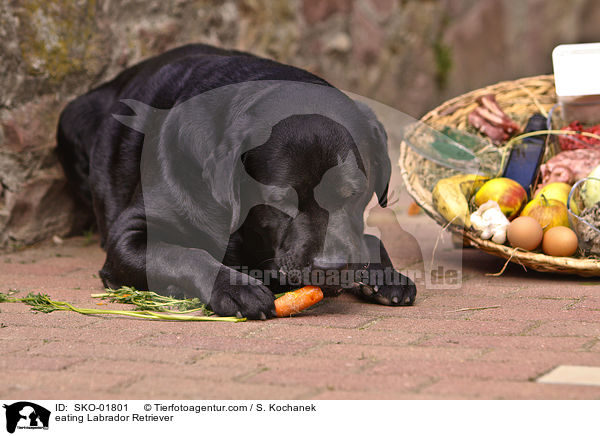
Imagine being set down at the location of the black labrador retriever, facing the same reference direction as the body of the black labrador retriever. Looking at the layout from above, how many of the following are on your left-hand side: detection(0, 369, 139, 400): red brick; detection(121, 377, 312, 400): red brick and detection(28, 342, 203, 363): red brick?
0

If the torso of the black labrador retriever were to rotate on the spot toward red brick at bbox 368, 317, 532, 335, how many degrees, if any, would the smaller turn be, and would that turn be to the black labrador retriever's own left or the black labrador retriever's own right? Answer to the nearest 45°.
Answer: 0° — it already faces it

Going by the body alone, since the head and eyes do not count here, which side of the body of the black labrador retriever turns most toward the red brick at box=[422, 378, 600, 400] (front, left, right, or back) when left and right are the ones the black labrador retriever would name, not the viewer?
front

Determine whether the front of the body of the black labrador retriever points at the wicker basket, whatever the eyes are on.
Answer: no

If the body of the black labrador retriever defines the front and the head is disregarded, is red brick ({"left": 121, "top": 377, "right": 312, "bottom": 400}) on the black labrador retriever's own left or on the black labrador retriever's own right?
on the black labrador retriever's own right

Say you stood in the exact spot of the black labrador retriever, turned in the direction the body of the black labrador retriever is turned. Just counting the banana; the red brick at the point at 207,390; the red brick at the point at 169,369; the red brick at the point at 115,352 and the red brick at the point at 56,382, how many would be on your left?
1

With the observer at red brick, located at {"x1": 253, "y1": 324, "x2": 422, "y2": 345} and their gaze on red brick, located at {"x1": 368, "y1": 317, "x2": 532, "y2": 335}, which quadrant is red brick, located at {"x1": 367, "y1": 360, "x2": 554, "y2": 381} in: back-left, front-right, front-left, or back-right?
front-right

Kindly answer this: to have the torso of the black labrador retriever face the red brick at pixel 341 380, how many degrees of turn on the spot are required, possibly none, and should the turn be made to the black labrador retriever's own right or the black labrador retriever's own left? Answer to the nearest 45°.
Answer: approximately 45° to the black labrador retriever's own right

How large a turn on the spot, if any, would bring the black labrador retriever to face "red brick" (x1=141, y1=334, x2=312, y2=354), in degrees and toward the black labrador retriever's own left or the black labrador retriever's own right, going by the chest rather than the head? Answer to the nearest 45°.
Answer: approximately 45° to the black labrador retriever's own right

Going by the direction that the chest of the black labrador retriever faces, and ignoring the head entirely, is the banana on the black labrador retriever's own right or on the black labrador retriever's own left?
on the black labrador retriever's own left

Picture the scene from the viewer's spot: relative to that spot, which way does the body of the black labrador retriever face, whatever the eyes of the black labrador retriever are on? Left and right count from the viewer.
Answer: facing the viewer and to the right of the viewer

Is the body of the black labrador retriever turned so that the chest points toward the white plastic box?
no

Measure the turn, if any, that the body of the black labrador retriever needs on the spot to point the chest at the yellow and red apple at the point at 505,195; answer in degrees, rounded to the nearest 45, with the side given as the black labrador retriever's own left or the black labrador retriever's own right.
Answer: approximately 90° to the black labrador retriever's own left

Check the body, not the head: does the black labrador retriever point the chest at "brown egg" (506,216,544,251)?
no

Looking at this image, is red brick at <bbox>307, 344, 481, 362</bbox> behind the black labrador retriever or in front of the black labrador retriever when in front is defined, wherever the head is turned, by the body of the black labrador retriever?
in front

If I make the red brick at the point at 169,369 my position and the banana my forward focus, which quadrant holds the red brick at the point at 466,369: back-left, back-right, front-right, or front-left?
front-right

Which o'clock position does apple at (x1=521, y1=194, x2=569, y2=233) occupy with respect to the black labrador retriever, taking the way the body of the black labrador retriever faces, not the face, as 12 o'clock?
The apple is roughly at 10 o'clock from the black labrador retriever.
